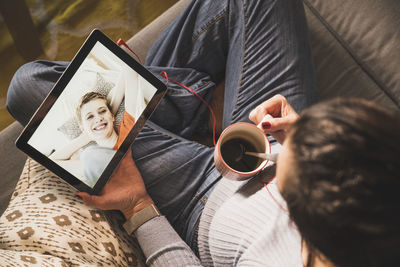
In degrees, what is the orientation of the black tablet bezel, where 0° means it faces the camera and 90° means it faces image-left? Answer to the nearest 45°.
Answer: approximately 0°
